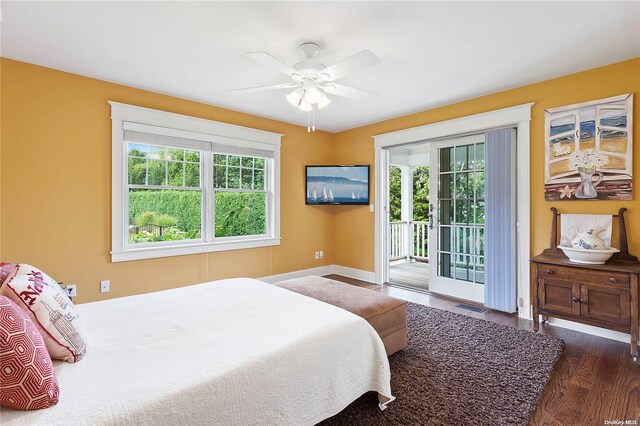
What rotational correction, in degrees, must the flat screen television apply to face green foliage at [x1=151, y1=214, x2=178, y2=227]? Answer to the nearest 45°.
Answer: approximately 45° to its right

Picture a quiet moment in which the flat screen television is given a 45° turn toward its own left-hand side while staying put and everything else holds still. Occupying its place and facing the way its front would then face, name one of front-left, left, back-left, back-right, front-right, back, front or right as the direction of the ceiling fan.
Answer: front-right

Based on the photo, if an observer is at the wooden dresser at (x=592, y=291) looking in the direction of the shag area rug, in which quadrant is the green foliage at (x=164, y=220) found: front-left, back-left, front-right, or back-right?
front-right

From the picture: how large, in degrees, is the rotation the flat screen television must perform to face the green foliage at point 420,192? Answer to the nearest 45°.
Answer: approximately 135° to its left

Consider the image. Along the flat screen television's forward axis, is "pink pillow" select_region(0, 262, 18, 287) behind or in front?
in front

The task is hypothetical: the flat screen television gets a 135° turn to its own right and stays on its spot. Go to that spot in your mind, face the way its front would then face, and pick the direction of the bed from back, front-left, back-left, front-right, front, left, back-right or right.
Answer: back-left

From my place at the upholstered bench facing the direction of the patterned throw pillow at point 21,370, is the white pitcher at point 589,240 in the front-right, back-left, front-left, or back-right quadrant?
back-left

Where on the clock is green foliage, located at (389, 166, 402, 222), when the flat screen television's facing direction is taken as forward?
The green foliage is roughly at 7 o'clock from the flat screen television.

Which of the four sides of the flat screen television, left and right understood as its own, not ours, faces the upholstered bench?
front

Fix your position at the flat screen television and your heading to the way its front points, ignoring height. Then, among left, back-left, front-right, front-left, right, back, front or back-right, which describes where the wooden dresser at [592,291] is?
front-left

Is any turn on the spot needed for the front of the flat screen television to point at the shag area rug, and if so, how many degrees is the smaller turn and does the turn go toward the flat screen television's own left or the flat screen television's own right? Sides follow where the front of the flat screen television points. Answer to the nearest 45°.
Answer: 0° — it already faces it

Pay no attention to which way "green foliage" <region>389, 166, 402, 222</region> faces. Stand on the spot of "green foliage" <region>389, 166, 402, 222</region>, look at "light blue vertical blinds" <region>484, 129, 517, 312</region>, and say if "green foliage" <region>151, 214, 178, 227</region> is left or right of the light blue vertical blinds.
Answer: right

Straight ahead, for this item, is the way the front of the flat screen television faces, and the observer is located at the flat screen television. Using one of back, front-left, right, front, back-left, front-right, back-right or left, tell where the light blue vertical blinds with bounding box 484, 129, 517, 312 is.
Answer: front-left

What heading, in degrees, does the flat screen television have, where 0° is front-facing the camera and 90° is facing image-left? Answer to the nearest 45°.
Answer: approximately 0°

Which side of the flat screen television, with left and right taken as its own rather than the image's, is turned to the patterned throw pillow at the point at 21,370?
front
